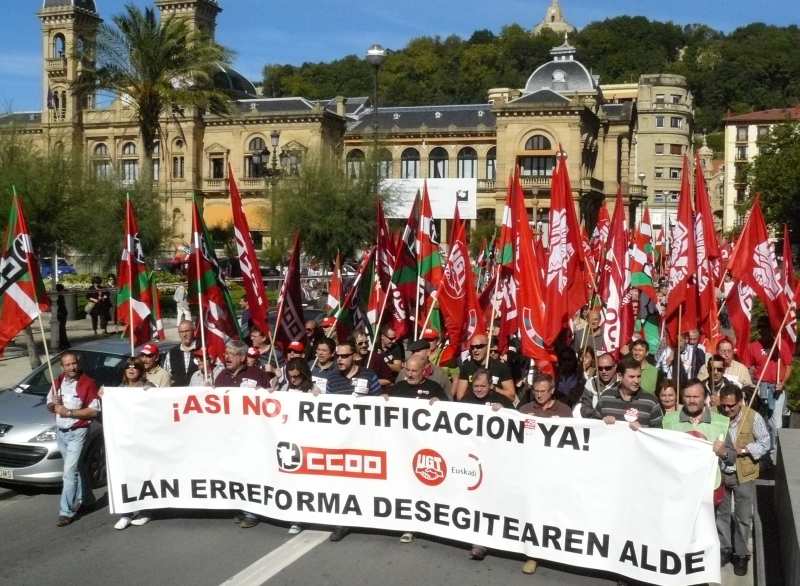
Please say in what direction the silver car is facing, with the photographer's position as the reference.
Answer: facing the viewer and to the left of the viewer

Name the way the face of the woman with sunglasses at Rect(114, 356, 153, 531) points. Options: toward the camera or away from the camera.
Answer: toward the camera

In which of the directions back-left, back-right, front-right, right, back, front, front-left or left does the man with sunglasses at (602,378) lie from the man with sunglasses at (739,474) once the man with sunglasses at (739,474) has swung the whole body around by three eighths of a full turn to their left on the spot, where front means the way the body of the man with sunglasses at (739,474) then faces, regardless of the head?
back-left

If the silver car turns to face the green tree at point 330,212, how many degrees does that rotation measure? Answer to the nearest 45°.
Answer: approximately 135° to its right

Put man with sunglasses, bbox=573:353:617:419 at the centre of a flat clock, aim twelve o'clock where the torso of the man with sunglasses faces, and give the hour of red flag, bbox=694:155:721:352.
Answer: The red flag is roughly at 7 o'clock from the man with sunglasses.

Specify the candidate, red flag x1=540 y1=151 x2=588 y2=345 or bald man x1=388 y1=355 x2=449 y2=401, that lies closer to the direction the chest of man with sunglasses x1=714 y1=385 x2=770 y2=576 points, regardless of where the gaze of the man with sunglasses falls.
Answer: the bald man

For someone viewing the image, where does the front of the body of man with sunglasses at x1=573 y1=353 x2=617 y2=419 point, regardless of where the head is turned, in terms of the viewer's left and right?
facing the viewer

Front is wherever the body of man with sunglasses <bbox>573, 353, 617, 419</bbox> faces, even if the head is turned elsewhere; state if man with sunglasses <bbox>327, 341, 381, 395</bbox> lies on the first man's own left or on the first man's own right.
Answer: on the first man's own right

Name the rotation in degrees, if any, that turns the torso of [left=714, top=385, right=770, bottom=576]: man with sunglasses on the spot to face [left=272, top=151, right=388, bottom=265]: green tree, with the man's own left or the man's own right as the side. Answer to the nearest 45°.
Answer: approximately 90° to the man's own right

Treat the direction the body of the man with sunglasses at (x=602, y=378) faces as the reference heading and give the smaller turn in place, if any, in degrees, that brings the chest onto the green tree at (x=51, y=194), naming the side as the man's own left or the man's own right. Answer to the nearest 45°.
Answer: approximately 135° to the man's own right

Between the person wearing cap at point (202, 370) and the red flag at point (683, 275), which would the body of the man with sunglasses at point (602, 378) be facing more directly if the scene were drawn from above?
the person wearing cap

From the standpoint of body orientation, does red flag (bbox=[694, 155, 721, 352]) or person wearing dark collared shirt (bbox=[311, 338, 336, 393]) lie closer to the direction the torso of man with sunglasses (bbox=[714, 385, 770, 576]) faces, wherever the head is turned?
the person wearing dark collared shirt

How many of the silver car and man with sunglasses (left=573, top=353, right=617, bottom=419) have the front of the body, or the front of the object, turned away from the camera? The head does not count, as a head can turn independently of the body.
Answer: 0

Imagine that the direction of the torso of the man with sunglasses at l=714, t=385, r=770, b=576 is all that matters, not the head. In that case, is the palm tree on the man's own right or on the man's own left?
on the man's own right

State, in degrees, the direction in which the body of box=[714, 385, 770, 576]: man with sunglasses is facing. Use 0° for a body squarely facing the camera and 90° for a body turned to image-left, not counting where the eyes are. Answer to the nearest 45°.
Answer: approximately 45°

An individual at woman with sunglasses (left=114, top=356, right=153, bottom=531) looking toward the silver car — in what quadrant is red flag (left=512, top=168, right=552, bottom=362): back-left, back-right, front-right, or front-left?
back-right

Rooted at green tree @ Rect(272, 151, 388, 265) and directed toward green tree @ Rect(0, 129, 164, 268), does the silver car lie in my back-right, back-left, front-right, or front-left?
front-left

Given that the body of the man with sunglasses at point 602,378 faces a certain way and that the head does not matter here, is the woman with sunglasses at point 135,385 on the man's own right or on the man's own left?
on the man's own right

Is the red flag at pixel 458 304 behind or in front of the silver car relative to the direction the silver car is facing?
behind

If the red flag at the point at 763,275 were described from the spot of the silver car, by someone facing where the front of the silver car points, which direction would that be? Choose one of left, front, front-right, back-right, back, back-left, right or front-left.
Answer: back-left

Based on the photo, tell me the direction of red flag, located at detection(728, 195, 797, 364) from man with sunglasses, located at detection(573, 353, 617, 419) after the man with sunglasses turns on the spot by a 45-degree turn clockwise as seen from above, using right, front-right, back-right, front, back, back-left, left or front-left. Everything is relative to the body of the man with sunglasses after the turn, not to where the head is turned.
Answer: back

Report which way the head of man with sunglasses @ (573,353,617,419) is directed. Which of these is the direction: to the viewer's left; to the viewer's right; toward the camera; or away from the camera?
toward the camera
